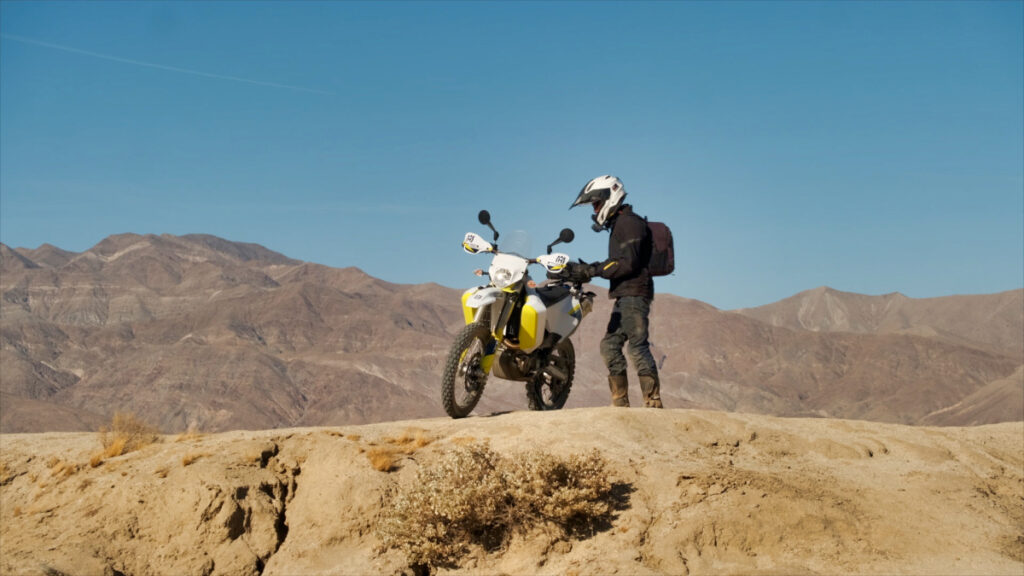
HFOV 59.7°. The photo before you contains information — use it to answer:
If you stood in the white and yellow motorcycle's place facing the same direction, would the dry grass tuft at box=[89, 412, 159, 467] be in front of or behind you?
in front

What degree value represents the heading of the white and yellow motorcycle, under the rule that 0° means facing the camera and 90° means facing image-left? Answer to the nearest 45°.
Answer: approximately 45°

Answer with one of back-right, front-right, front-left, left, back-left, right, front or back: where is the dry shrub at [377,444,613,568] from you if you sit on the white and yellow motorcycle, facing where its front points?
front-left

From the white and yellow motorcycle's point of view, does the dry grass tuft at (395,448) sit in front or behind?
in front

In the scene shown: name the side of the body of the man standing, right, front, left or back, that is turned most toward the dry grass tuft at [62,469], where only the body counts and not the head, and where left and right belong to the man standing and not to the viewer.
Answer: front

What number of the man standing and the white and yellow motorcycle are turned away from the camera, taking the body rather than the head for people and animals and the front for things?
0

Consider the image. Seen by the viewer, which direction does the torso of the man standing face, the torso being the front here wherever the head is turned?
to the viewer's left

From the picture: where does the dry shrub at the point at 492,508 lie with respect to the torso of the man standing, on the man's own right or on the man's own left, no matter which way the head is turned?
on the man's own left

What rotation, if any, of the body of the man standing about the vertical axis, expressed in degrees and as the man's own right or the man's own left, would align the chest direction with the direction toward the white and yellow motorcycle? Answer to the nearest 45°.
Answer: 0° — they already face it

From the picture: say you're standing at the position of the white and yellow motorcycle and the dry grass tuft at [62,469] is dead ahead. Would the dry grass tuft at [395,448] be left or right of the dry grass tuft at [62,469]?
left

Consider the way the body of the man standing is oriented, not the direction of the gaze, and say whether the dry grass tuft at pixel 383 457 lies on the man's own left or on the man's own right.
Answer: on the man's own left
